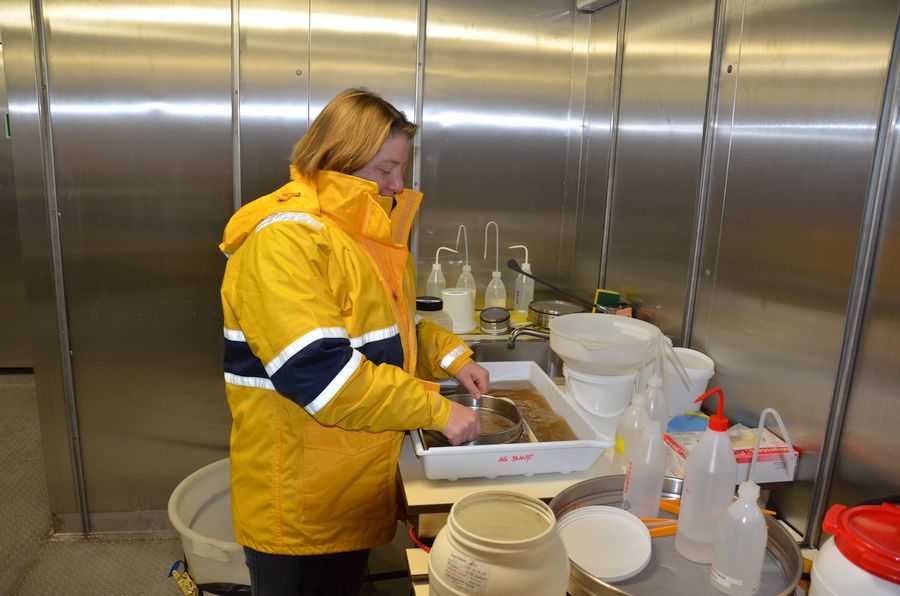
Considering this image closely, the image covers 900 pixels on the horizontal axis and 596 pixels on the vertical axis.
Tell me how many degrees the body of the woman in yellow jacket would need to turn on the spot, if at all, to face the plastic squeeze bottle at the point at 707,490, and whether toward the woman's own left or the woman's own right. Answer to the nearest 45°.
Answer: approximately 45° to the woman's own right

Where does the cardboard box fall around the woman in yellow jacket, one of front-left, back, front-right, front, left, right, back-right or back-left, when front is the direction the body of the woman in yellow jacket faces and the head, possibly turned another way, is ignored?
front

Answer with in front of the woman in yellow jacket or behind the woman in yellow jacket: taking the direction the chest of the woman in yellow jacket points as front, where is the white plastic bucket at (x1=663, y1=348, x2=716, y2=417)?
in front

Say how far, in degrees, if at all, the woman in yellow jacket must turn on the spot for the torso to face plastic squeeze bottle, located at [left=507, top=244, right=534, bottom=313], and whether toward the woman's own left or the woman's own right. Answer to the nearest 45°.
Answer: approximately 45° to the woman's own left

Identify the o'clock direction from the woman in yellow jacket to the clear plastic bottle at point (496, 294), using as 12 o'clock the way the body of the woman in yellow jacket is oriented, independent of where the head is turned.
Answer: The clear plastic bottle is roughly at 10 o'clock from the woman in yellow jacket.

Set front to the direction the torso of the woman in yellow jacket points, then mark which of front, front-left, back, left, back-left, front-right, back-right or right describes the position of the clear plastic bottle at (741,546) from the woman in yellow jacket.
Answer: front-right

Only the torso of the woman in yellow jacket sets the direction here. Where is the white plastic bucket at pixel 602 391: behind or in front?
in front

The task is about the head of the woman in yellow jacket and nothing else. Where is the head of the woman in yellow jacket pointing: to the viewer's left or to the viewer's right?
to the viewer's right

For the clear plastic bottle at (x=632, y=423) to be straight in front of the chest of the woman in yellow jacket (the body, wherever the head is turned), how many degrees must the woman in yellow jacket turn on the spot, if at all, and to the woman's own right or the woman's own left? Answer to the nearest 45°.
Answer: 0° — they already face it

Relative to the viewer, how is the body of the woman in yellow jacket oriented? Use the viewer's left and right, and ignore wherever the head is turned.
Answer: facing to the right of the viewer
